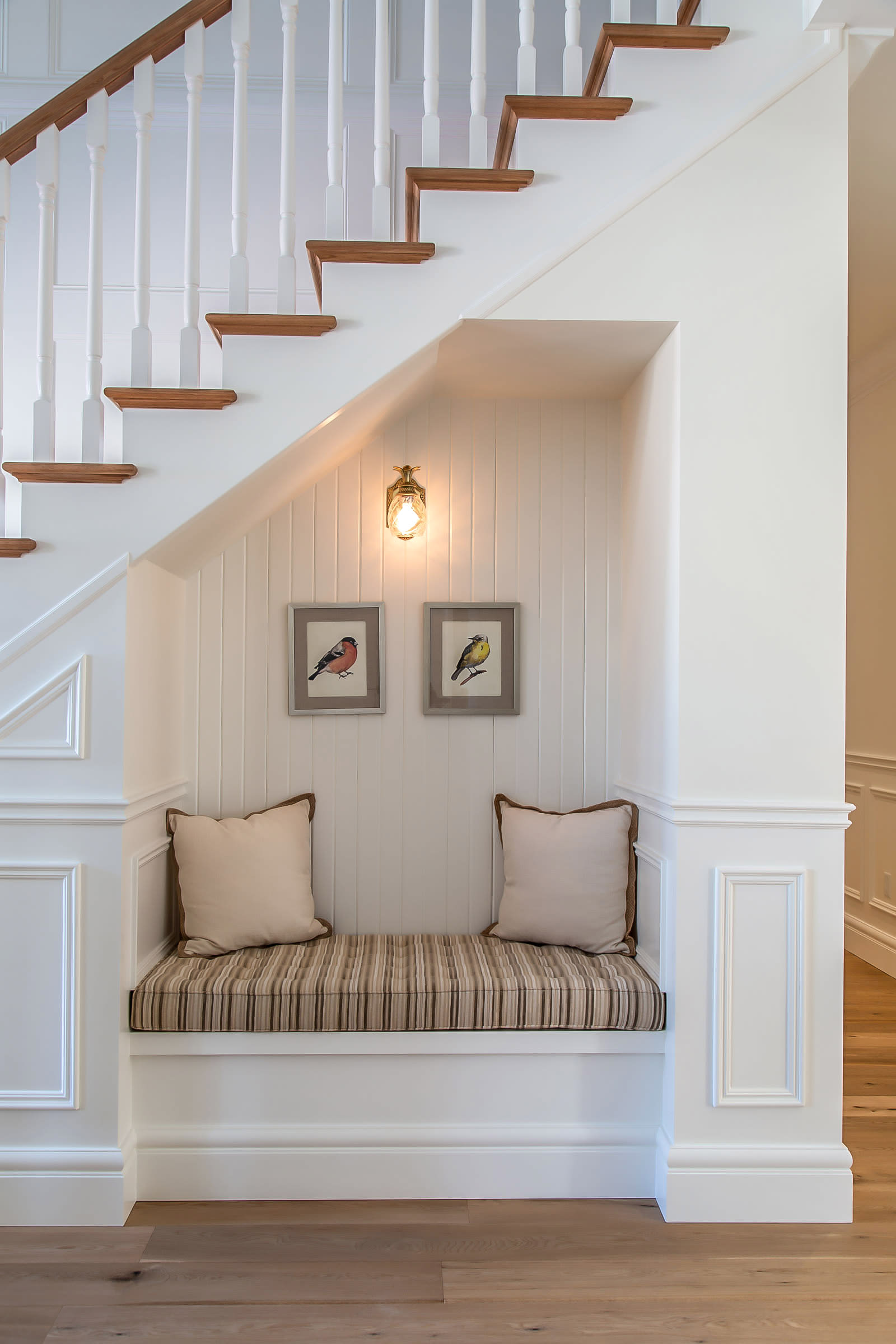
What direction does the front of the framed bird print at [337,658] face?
toward the camera

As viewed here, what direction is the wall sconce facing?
toward the camera

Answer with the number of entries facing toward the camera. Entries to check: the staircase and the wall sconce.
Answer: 1

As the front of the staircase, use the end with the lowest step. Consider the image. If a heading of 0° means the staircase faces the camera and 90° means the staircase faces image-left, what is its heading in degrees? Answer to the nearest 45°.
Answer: approximately 90°

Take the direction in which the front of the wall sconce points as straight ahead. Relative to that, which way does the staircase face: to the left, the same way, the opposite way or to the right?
to the right

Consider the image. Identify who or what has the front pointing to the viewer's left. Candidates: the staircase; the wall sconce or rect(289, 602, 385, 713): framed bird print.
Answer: the staircase
